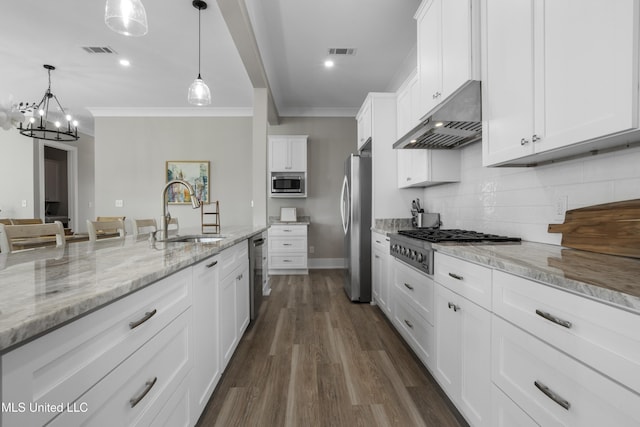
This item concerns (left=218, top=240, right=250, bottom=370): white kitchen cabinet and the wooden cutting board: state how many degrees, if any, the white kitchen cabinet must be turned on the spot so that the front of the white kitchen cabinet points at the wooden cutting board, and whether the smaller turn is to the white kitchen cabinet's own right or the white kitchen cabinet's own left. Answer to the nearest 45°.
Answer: approximately 45° to the white kitchen cabinet's own right

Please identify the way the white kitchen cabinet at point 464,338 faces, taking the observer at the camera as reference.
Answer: facing the viewer and to the left of the viewer

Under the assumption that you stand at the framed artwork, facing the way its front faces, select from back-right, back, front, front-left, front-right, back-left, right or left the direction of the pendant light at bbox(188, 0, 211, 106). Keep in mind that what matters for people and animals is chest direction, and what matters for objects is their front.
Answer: front

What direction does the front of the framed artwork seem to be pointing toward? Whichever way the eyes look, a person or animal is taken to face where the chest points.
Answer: toward the camera

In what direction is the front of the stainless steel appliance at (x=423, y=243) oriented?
to the viewer's left

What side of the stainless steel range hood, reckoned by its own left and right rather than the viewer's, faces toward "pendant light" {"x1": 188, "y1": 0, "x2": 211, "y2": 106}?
front

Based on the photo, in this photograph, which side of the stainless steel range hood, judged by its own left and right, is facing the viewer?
left

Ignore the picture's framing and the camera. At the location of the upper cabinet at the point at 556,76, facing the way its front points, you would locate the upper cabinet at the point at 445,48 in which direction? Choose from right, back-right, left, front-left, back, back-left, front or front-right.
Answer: right

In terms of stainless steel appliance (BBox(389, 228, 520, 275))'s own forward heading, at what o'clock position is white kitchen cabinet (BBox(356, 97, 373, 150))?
The white kitchen cabinet is roughly at 2 o'clock from the stainless steel appliance.

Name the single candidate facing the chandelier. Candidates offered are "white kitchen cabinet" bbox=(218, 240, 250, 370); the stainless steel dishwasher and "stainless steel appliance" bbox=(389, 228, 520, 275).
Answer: the stainless steel appliance

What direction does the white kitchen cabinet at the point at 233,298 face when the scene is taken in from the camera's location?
facing to the right of the viewer
